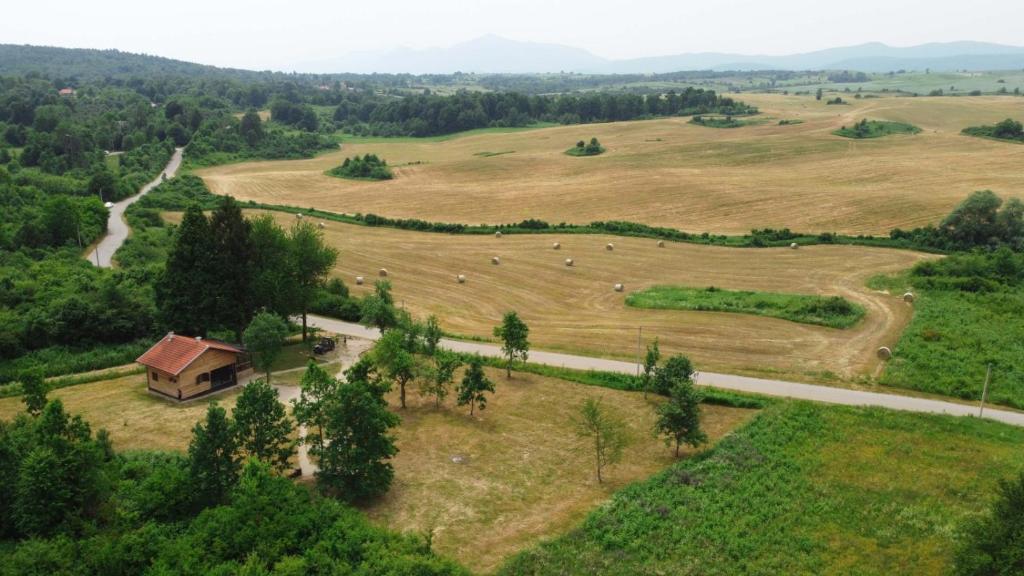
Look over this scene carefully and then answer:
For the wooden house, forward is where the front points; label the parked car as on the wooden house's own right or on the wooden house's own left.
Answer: on the wooden house's own left

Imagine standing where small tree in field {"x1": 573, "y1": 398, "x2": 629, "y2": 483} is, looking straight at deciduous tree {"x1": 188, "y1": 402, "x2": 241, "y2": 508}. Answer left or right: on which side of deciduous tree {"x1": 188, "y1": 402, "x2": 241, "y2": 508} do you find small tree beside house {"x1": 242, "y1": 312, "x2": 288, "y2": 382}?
right

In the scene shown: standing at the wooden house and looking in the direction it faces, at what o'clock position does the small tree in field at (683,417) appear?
The small tree in field is roughly at 12 o'clock from the wooden house.

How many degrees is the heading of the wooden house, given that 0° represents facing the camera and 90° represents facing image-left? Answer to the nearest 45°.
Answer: approximately 315°

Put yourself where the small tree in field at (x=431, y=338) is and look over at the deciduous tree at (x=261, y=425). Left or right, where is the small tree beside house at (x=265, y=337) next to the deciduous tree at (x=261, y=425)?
right

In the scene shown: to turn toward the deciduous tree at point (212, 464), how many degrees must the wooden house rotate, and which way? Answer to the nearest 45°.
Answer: approximately 45° to its right

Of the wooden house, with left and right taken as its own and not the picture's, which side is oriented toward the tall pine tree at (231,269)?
left

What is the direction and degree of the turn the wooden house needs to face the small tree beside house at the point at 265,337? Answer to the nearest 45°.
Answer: approximately 45° to its left
